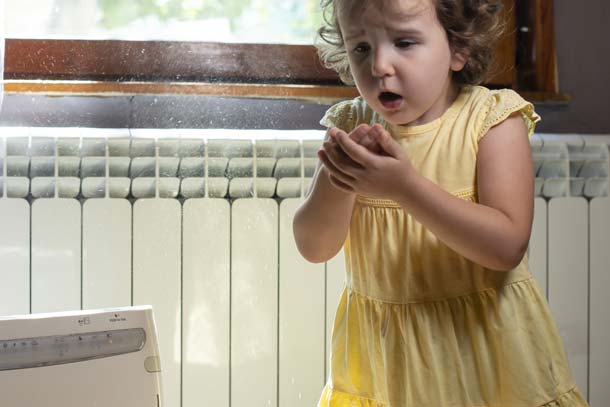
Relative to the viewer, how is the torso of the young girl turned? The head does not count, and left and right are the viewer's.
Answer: facing the viewer and to the left of the viewer

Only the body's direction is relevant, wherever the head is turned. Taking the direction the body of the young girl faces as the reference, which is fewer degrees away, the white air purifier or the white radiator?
the white air purifier

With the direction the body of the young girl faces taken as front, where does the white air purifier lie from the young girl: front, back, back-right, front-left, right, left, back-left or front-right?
front-right

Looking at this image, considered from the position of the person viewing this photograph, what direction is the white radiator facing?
facing the viewer

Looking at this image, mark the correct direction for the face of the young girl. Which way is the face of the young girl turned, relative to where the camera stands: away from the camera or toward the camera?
toward the camera

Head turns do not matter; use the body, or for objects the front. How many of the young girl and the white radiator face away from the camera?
0
